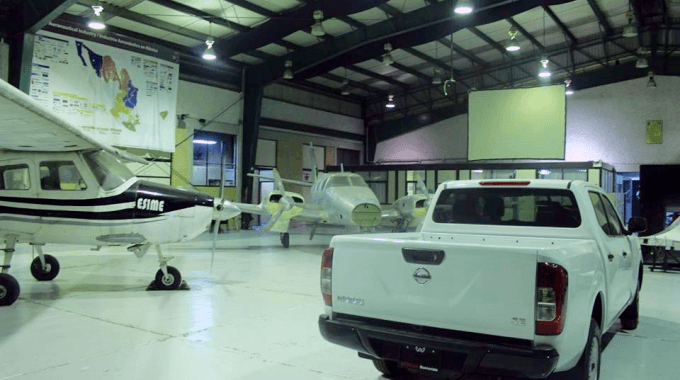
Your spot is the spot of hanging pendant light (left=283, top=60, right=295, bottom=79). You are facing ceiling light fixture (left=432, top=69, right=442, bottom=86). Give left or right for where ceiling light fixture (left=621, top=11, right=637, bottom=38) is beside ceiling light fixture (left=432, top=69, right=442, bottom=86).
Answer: right

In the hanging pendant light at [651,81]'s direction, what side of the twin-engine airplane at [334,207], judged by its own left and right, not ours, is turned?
left

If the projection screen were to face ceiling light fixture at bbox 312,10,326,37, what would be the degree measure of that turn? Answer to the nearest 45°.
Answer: approximately 45° to its right

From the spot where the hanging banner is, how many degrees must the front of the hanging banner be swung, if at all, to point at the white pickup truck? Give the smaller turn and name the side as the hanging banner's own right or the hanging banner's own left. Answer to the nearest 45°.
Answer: approximately 45° to the hanging banner's own right

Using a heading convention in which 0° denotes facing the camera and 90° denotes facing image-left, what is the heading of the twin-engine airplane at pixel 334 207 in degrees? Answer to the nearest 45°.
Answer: approximately 315°

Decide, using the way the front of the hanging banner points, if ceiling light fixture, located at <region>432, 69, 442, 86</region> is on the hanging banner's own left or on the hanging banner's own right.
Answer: on the hanging banner's own left

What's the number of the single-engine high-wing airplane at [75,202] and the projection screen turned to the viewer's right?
1

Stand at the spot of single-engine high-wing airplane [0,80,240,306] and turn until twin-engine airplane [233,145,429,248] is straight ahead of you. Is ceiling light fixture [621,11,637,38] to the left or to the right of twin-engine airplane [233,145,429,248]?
right

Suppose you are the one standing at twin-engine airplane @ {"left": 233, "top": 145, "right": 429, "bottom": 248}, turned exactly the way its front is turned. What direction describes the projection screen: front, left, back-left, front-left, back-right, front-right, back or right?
left

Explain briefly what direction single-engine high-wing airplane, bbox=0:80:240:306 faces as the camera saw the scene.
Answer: facing to the right of the viewer

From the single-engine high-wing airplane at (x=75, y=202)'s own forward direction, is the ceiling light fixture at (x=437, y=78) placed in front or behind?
in front

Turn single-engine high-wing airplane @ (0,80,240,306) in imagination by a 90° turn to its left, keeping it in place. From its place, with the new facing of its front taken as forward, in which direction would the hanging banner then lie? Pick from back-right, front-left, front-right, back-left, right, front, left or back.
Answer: front

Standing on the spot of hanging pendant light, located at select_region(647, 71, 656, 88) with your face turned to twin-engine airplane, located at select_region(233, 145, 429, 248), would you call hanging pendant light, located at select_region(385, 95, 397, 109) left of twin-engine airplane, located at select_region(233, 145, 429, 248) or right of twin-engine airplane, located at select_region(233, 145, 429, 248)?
right
